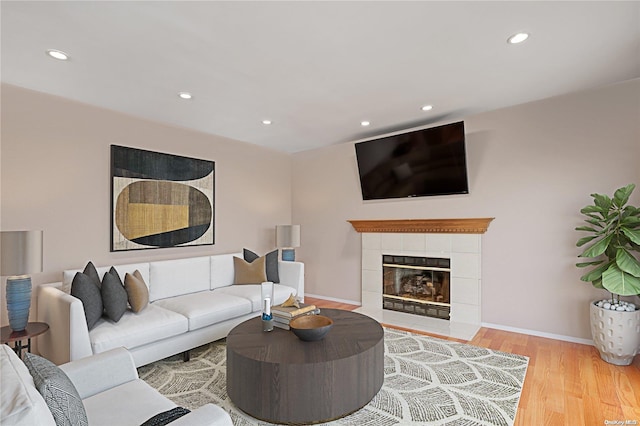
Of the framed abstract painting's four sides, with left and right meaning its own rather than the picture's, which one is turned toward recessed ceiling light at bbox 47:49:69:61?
right

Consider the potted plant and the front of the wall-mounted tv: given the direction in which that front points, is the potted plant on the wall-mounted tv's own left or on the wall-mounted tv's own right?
on the wall-mounted tv's own left

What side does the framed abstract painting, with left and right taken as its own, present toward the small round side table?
right

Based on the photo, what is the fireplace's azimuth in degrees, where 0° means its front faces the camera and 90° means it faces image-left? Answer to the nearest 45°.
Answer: approximately 45°

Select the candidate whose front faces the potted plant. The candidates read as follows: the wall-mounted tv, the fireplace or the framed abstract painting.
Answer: the framed abstract painting

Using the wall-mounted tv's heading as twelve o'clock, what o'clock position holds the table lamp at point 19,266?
The table lamp is roughly at 12 o'clock from the wall-mounted tv.
